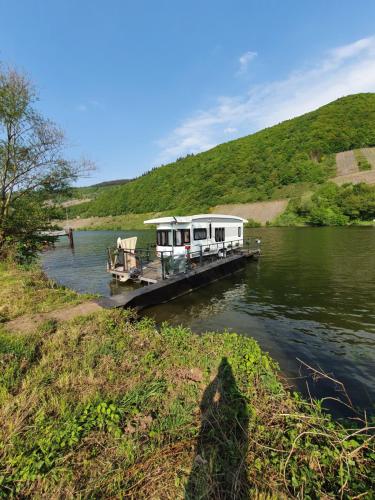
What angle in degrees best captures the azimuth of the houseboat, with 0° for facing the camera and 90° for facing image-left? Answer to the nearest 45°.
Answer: approximately 45°
